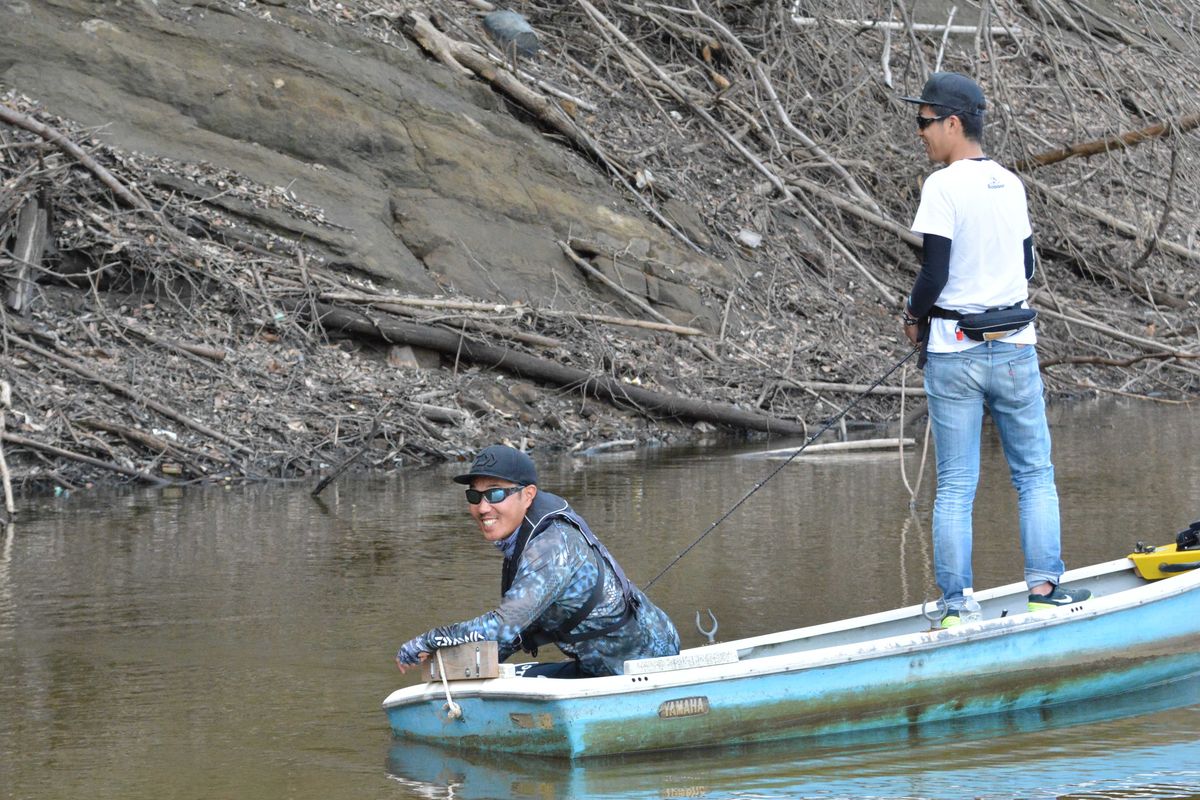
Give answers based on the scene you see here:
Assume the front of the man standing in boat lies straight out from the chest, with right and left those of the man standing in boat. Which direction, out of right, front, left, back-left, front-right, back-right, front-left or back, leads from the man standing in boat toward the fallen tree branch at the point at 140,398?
front

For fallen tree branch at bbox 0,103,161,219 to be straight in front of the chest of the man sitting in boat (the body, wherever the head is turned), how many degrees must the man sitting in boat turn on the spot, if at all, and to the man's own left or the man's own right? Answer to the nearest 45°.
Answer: approximately 45° to the man's own right

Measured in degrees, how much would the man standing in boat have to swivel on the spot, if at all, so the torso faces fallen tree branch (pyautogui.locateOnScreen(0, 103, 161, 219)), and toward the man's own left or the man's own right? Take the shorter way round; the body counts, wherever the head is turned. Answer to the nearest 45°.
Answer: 0° — they already face it

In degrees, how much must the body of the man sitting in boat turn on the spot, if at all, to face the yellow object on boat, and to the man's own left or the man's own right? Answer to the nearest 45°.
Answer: approximately 135° to the man's own right

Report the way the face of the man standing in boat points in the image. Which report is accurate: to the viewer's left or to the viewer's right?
to the viewer's left

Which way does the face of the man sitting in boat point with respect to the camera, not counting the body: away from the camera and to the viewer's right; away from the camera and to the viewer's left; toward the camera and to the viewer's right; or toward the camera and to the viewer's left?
toward the camera and to the viewer's left

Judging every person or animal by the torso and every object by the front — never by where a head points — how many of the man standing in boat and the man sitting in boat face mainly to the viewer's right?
0

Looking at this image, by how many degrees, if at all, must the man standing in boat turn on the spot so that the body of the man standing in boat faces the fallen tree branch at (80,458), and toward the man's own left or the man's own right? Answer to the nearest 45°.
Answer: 0° — they already face it

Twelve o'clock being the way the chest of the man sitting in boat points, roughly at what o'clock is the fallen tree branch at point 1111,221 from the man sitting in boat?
The fallen tree branch is roughly at 4 o'clock from the man sitting in boat.

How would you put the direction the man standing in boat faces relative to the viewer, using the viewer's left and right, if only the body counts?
facing away from the viewer and to the left of the viewer

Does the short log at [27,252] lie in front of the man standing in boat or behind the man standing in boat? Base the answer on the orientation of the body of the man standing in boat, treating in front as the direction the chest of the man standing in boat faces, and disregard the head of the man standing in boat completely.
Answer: in front

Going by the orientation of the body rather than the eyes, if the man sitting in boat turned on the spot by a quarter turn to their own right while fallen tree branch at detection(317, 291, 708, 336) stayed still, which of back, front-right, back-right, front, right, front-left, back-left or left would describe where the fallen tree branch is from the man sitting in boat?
front
